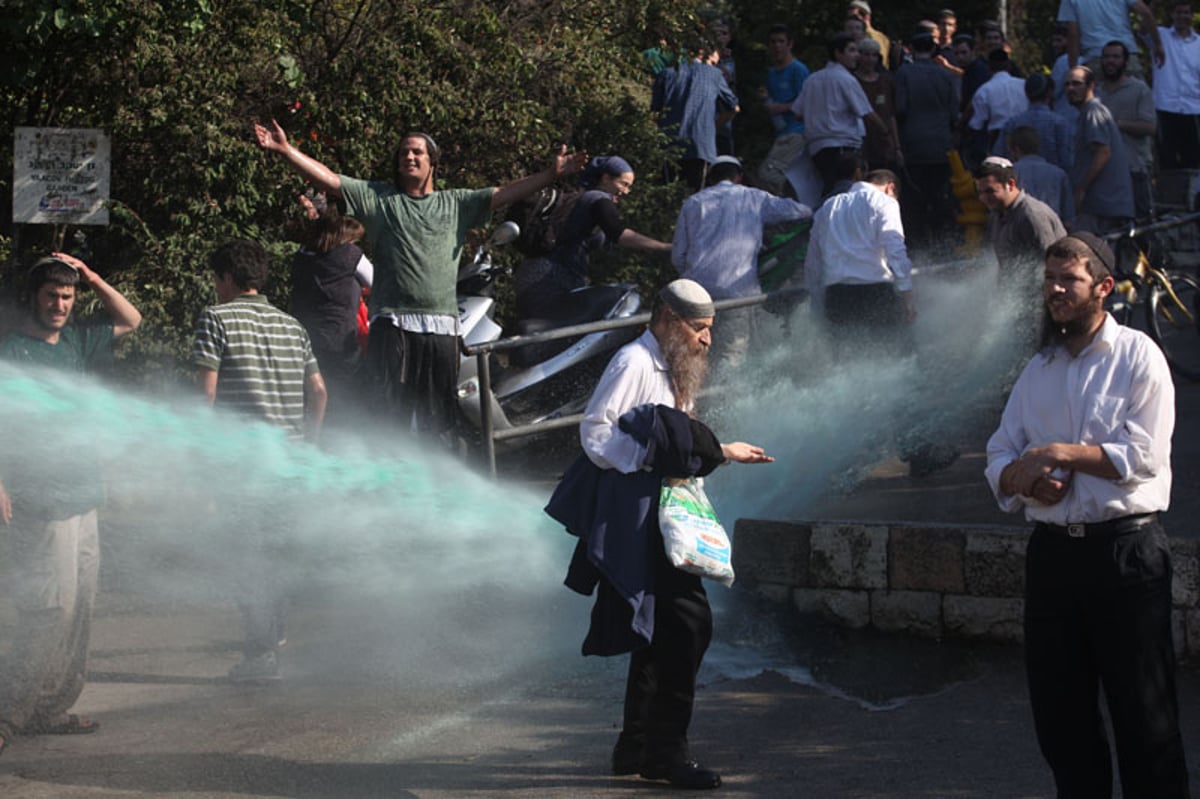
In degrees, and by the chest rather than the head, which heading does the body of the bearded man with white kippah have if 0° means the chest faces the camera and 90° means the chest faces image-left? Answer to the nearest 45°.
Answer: approximately 270°

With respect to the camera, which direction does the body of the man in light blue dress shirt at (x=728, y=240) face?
away from the camera

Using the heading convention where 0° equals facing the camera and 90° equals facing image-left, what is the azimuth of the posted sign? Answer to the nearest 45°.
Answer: approximately 0°

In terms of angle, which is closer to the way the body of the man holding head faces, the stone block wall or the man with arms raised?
the stone block wall

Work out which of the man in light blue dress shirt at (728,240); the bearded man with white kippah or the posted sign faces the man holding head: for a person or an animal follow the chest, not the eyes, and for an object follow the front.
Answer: the posted sign

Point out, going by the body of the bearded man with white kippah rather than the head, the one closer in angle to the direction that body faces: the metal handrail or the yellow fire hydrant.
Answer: the yellow fire hydrant

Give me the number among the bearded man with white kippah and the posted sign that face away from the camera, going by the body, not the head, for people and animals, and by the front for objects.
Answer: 0

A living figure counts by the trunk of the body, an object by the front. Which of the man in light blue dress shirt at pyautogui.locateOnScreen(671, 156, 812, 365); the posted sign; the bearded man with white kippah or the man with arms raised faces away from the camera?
the man in light blue dress shirt

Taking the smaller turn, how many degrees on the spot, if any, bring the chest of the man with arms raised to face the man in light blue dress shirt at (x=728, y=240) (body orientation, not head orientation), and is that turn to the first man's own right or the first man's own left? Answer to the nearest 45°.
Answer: approximately 135° to the first man's own left

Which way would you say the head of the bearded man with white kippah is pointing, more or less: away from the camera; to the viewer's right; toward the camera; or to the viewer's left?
to the viewer's right

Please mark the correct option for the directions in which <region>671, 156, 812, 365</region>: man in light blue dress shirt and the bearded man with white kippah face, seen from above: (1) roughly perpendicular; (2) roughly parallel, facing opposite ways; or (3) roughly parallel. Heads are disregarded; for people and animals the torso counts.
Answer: roughly perpendicular

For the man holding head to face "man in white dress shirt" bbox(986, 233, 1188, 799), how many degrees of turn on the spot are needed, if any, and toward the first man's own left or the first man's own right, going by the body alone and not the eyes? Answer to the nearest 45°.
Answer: approximately 45° to the first man's own left

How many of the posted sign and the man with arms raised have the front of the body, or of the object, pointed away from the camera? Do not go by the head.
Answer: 0

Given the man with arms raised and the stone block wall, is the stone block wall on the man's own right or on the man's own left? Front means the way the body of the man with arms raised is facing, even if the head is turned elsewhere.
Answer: on the man's own left

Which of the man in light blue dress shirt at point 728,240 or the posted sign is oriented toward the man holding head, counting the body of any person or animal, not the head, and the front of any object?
the posted sign
